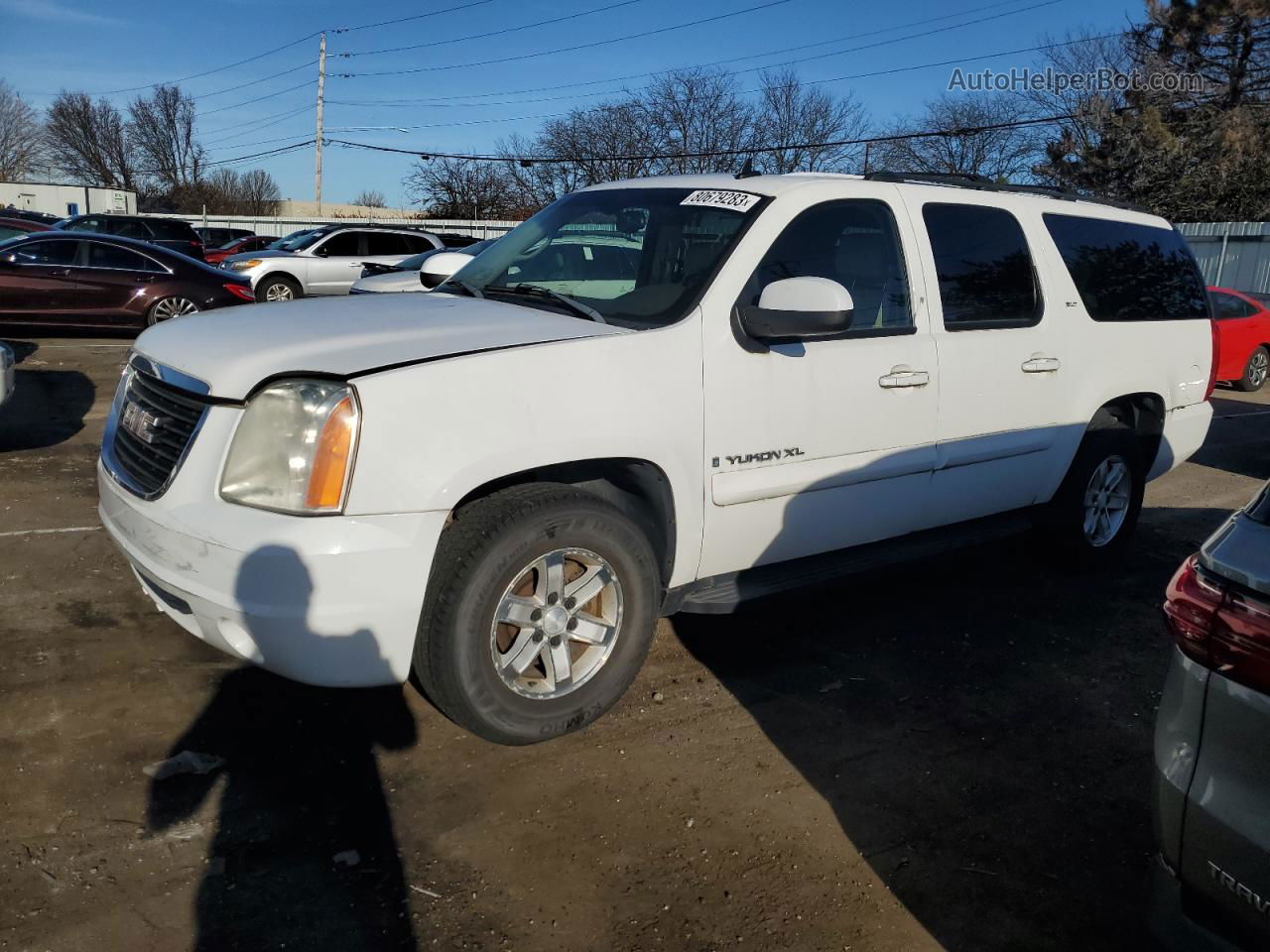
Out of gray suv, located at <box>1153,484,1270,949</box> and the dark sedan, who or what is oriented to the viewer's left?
the dark sedan

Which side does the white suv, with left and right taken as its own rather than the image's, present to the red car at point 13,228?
right

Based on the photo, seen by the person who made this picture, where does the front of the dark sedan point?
facing to the left of the viewer

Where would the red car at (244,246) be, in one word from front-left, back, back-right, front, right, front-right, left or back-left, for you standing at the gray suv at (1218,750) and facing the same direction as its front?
left

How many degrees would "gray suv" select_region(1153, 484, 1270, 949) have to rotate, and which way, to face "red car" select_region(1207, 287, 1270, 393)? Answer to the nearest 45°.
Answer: approximately 45° to its left

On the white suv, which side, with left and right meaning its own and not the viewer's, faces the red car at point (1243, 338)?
back

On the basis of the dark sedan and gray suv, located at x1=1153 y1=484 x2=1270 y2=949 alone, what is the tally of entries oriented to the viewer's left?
1

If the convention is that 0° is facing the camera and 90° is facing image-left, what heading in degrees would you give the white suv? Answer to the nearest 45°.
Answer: approximately 45°

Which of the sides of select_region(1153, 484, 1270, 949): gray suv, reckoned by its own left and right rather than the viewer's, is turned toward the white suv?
left

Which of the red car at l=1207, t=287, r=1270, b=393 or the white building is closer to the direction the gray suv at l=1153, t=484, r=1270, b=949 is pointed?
the red car

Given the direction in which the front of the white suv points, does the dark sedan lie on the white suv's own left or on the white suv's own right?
on the white suv's own right
